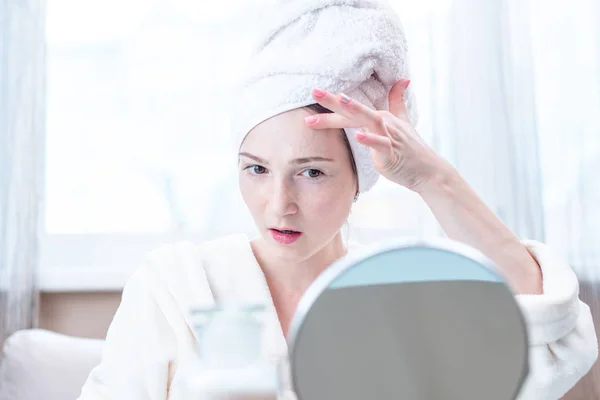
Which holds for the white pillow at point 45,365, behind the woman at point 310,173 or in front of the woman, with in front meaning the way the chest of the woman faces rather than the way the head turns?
behind
